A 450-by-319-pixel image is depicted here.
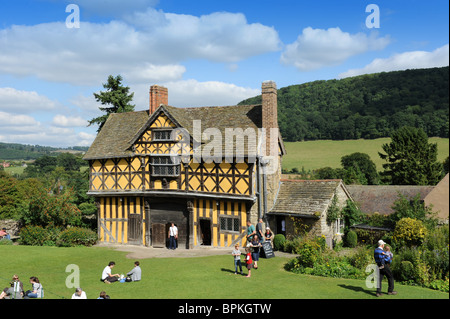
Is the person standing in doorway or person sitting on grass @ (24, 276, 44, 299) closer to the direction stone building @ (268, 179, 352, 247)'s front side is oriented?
the person sitting on grass

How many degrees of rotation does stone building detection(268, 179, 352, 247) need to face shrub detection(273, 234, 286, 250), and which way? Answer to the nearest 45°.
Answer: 0° — it already faces it

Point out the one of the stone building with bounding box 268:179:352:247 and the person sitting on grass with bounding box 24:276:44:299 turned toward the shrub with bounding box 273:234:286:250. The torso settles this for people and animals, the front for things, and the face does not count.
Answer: the stone building

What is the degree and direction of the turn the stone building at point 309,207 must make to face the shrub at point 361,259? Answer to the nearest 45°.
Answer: approximately 45° to its left
